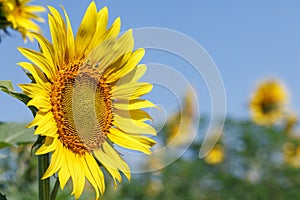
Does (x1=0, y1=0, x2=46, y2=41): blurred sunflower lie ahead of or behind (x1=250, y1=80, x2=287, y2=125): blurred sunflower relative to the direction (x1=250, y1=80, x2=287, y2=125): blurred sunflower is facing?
ahead

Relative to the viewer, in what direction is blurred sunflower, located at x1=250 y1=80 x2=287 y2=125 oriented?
toward the camera
